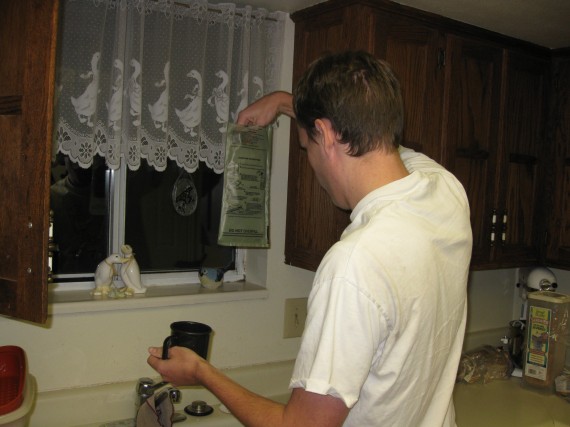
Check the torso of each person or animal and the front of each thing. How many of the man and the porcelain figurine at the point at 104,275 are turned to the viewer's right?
1

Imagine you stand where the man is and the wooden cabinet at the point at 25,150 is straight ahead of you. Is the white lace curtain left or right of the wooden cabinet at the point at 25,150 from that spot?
right

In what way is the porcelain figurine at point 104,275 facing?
to the viewer's right

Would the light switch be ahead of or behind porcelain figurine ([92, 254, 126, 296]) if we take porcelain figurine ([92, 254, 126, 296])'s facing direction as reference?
ahead

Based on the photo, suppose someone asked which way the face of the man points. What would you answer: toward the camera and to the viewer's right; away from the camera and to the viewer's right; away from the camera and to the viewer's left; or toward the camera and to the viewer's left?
away from the camera and to the viewer's left

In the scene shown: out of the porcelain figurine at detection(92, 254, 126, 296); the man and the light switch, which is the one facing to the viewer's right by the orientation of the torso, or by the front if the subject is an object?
the porcelain figurine

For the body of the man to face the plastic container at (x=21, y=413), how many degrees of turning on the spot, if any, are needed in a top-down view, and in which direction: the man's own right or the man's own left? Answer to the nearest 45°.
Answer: approximately 45° to the man's own left

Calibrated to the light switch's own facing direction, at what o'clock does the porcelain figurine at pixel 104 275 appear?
The porcelain figurine is roughly at 2 o'clock from the light switch.

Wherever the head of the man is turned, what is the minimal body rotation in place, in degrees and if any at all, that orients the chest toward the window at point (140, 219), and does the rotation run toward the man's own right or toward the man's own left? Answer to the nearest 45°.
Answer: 0° — they already face it

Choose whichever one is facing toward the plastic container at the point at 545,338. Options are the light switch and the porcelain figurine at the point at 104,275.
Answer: the porcelain figurine

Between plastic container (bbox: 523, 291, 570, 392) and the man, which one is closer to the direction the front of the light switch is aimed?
the man

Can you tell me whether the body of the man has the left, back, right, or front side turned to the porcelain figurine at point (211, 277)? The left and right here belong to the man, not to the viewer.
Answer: front
